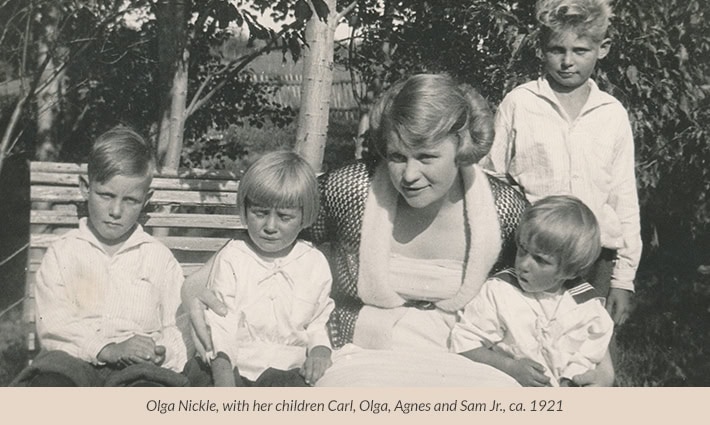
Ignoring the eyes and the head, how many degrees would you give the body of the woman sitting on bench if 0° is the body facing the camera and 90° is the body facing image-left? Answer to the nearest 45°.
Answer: approximately 0°

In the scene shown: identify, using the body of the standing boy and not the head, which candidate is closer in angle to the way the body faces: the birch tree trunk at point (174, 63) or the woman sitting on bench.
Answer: the woman sitting on bench

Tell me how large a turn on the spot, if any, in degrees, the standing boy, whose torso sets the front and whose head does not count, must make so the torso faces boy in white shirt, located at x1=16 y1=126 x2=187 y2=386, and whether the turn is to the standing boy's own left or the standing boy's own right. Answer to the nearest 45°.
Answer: approximately 45° to the standing boy's own right

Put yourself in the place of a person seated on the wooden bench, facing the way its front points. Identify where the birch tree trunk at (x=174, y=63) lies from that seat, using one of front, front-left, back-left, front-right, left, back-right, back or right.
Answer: back

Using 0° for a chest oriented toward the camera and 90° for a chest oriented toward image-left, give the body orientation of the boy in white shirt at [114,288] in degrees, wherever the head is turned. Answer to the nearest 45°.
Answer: approximately 0°

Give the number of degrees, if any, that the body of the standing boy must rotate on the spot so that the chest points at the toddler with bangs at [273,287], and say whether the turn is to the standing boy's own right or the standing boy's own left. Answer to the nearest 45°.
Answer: approximately 45° to the standing boy's own right

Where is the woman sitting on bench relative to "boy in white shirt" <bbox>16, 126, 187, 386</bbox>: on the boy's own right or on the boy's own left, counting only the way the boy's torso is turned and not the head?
on the boy's own left
